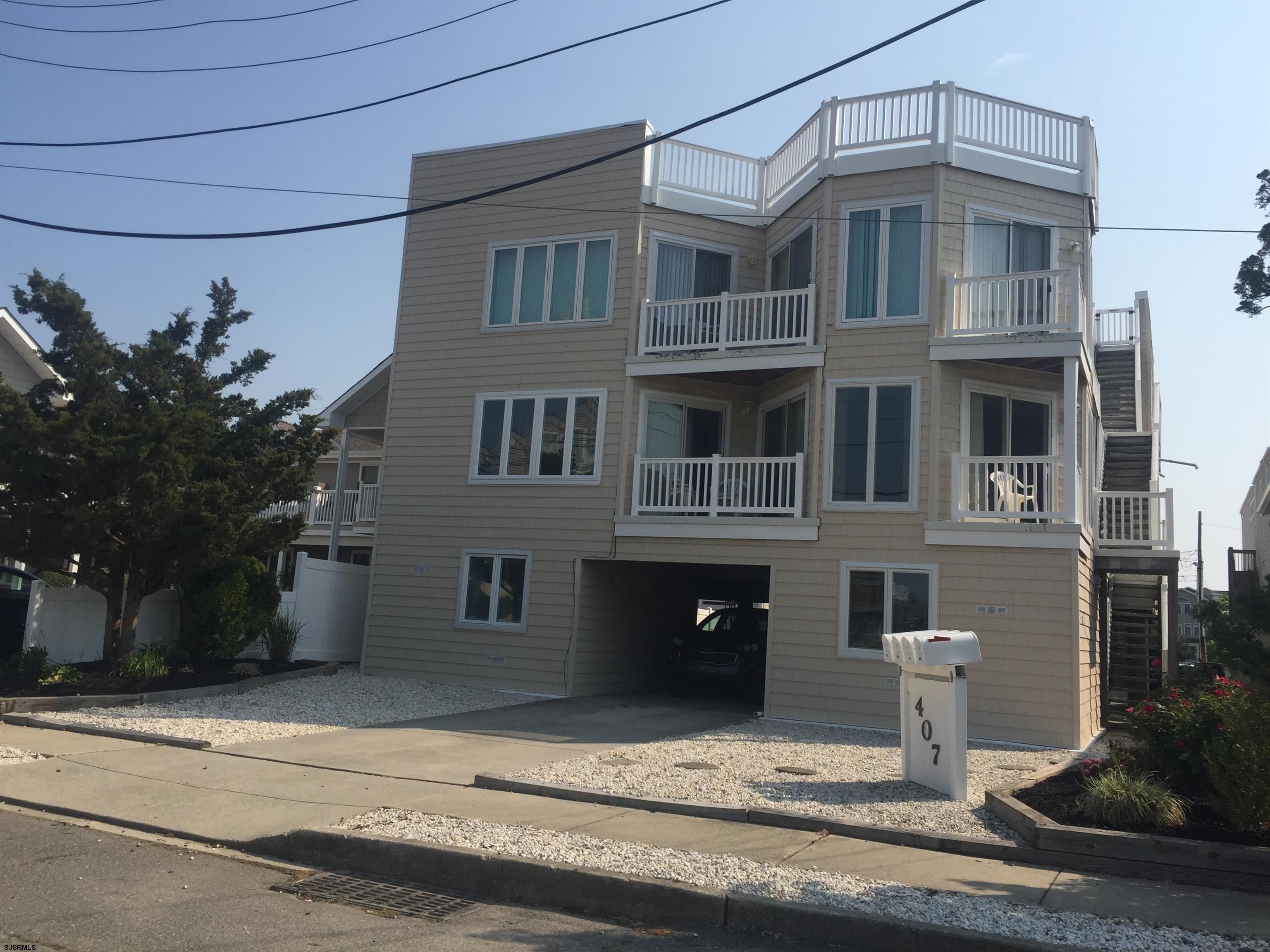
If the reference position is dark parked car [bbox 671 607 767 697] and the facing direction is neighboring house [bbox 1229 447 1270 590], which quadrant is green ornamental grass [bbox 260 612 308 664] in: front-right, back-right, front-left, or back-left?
back-left

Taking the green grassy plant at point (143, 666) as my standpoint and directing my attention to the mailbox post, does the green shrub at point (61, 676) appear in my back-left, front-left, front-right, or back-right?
back-right

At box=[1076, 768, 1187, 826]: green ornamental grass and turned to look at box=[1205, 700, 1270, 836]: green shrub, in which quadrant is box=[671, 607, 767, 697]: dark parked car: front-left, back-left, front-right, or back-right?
back-left

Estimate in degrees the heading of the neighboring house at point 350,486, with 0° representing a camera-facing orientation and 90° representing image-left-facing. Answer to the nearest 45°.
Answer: approximately 0°

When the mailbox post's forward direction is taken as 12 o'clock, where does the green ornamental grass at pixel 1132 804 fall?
The green ornamental grass is roughly at 9 o'clock from the mailbox post.
